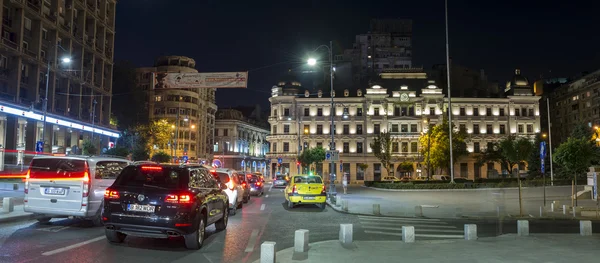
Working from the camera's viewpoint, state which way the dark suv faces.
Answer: facing away from the viewer and to the right of the viewer

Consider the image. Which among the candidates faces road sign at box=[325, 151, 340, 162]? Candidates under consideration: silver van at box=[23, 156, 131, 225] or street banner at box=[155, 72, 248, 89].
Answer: the silver van

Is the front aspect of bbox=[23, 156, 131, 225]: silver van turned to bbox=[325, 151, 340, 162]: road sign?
yes

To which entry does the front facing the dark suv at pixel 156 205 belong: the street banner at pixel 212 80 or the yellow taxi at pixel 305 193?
the street banner

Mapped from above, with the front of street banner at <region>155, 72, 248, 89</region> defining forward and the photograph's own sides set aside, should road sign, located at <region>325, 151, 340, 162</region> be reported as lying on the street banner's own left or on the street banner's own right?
on the street banner's own left

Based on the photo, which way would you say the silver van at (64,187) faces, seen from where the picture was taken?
facing away from the viewer and to the right of the viewer

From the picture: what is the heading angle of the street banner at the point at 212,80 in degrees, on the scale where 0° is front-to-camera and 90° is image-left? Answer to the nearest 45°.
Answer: approximately 0°

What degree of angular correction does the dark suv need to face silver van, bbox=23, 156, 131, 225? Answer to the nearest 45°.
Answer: approximately 90° to its left

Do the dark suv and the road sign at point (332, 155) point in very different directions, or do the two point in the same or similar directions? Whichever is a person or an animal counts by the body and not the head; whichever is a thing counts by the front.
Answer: very different directions

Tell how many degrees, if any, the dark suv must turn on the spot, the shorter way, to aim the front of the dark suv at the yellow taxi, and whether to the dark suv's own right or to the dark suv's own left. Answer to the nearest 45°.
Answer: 0° — it already faces it

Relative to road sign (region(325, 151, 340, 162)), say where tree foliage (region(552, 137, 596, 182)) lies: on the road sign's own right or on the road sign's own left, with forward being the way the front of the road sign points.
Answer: on the road sign's own left
